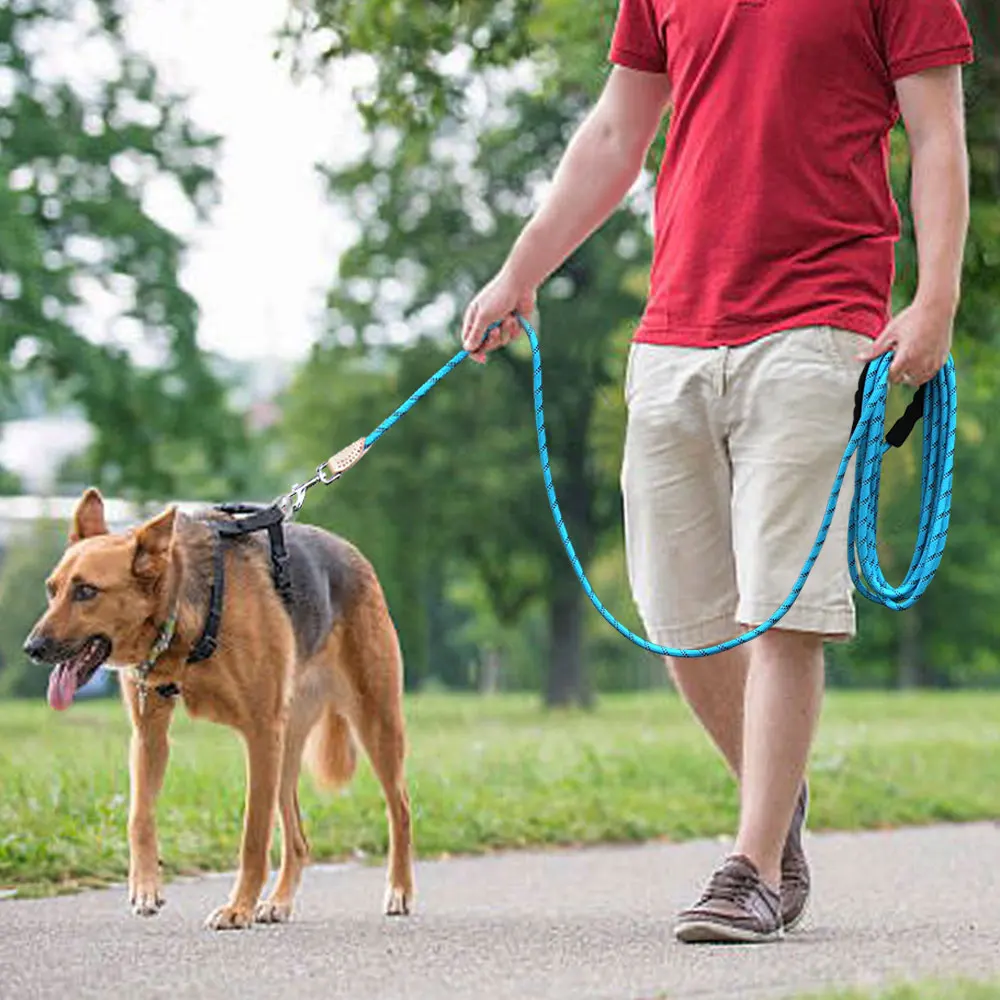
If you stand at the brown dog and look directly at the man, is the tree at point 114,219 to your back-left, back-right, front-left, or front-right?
back-left

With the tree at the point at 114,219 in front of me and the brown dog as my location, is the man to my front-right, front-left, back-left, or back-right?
back-right

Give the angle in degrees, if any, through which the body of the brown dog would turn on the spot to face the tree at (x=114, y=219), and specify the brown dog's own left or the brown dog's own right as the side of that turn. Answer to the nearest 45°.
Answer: approximately 135° to the brown dog's own right

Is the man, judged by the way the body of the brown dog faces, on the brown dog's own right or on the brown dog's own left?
on the brown dog's own left

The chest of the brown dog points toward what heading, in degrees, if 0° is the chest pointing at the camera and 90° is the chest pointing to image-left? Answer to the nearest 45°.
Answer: approximately 45°
